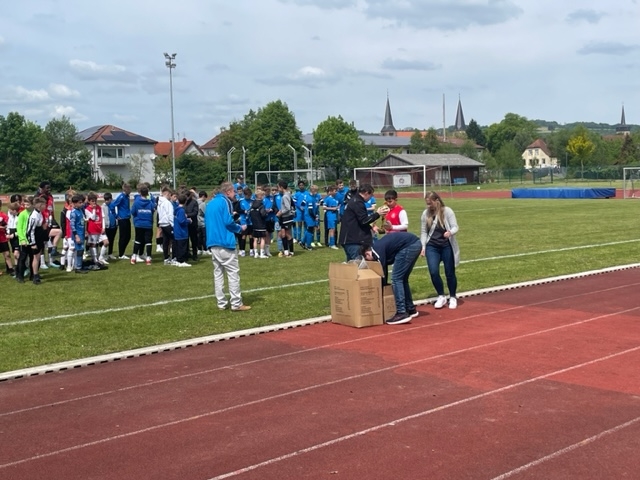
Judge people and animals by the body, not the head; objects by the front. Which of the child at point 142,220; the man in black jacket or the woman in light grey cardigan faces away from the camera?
the child

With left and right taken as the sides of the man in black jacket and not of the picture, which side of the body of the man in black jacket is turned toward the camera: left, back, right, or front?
right

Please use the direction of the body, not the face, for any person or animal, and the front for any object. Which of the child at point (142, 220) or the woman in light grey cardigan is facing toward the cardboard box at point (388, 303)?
the woman in light grey cardigan

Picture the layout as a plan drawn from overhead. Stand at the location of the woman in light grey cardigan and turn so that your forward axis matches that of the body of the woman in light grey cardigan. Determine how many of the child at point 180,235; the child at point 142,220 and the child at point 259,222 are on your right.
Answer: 3

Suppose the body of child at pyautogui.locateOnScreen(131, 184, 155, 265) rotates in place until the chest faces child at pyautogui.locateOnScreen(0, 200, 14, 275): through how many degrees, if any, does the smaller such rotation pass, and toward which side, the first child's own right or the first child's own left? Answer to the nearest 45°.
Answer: approximately 135° to the first child's own left

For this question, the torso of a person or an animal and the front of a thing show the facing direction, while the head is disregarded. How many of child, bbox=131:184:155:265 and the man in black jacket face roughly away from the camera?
1

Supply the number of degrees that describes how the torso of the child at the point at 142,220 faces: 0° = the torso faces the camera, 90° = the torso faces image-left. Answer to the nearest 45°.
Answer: approximately 180°

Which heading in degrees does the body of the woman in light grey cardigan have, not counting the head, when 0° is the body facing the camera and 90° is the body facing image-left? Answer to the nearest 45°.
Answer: approximately 45°

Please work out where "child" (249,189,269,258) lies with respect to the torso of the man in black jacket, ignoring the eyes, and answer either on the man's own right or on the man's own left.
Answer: on the man's own left
